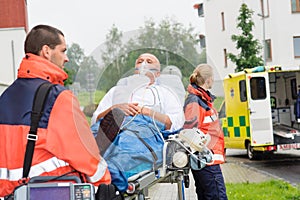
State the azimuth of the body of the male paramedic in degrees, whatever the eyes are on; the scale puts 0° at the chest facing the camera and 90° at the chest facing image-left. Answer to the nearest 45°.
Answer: approximately 225°

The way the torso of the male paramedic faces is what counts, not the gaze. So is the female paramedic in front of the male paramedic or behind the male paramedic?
in front

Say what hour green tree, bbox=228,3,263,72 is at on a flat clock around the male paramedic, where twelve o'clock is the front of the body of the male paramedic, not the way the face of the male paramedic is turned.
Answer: The green tree is roughly at 11 o'clock from the male paramedic.

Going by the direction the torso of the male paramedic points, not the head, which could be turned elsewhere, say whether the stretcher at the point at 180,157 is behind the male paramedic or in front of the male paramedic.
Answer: in front

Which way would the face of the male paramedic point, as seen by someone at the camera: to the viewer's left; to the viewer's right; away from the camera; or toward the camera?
to the viewer's right
